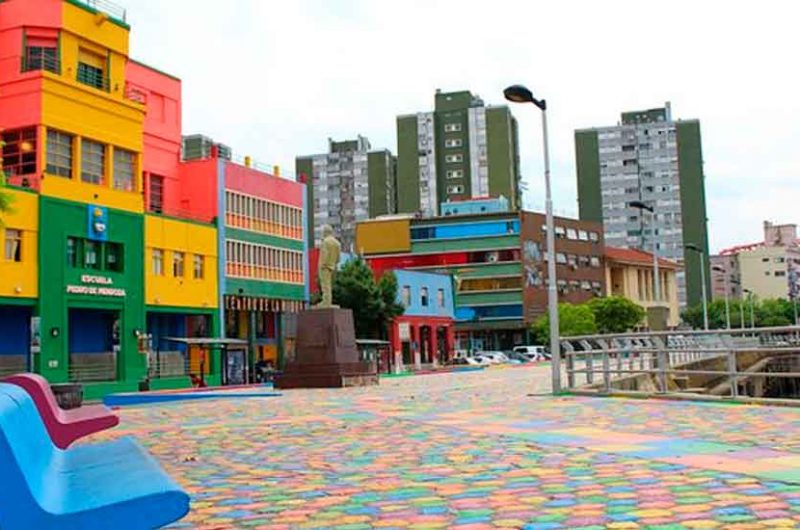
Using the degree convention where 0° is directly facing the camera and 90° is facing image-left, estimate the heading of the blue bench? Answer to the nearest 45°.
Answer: approximately 270°

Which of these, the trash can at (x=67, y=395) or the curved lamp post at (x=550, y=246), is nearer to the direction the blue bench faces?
the curved lamp post

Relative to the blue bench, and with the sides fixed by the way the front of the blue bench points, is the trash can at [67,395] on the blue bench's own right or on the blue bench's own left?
on the blue bench's own left

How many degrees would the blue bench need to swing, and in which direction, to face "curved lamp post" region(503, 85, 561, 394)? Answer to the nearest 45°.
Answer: approximately 45° to its left

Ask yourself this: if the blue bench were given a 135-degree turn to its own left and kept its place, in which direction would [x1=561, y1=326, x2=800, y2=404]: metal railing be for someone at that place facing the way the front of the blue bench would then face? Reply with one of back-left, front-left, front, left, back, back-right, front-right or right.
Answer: right

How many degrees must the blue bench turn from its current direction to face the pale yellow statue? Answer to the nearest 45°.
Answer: approximately 90° to its left
